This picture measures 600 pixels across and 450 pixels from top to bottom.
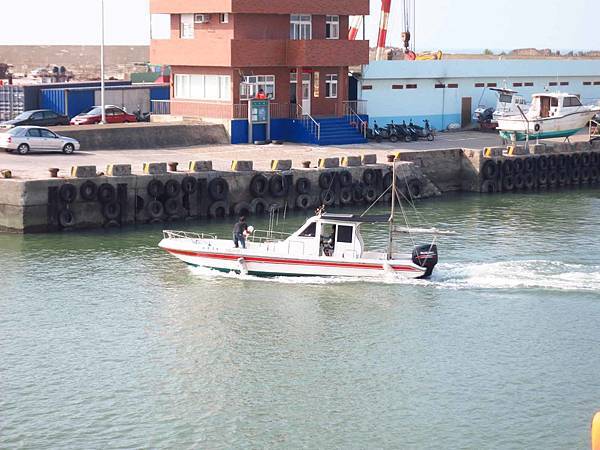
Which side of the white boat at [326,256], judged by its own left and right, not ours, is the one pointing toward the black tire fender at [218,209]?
right

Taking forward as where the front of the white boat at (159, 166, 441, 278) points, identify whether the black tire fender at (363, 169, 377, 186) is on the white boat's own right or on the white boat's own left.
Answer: on the white boat's own right

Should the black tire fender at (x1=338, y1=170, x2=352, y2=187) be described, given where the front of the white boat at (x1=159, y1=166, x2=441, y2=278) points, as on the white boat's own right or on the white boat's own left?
on the white boat's own right

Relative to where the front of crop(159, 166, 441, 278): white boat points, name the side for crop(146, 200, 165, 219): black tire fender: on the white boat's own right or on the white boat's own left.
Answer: on the white boat's own right

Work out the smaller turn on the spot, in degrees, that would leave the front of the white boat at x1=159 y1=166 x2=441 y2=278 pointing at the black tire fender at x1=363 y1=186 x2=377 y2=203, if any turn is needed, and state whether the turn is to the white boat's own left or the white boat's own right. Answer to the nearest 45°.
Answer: approximately 90° to the white boat's own right

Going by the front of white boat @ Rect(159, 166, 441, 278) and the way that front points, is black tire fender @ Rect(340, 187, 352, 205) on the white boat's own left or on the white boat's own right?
on the white boat's own right

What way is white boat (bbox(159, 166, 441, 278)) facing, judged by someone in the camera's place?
facing to the left of the viewer

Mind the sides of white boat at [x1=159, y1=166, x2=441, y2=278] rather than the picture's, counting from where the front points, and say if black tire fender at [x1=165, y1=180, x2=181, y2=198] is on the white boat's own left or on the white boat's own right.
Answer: on the white boat's own right

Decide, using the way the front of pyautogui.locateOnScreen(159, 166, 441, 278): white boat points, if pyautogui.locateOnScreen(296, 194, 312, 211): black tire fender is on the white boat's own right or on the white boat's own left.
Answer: on the white boat's own right

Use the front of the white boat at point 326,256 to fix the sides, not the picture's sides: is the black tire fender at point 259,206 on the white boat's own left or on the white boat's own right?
on the white boat's own right
